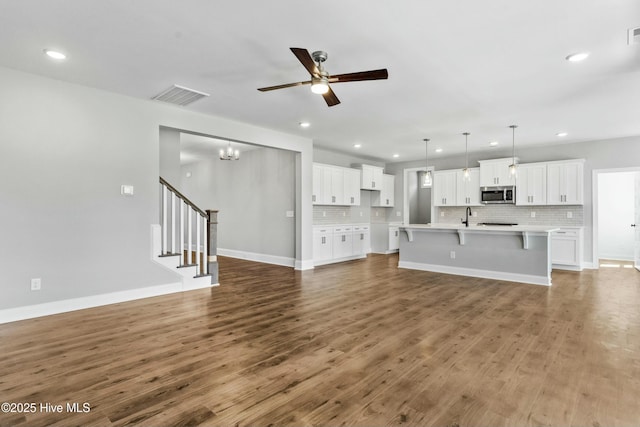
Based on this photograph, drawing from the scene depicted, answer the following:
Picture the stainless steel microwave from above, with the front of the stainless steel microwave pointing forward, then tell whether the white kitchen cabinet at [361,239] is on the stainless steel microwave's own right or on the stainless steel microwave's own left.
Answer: on the stainless steel microwave's own right

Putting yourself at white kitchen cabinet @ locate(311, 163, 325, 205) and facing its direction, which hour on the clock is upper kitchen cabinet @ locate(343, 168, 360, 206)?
The upper kitchen cabinet is roughly at 9 o'clock from the white kitchen cabinet.

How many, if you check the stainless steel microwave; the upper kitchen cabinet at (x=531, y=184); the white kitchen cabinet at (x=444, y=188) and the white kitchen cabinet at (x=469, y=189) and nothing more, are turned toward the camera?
4

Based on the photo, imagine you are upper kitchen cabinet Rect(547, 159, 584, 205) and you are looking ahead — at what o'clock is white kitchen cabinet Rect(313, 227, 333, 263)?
The white kitchen cabinet is roughly at 2 o'clock from the upper kitchen cabinet.

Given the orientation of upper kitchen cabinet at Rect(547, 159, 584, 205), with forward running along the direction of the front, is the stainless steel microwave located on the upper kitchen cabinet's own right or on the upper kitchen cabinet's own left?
on the upper kitchen cabinet's own right

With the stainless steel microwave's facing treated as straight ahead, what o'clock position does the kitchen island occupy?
The kitchen island is roughly at 12 o'clock from the stainless steel microwave.

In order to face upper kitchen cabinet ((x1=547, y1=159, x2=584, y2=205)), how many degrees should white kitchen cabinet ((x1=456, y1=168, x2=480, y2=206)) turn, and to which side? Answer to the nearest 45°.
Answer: approximately 90° to its left

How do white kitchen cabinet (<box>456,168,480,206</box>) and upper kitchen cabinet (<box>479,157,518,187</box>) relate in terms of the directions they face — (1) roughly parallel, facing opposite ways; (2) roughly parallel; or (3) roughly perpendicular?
roughly parallel

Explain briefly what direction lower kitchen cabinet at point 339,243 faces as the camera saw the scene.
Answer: facing the viewer and to the right of the viewer

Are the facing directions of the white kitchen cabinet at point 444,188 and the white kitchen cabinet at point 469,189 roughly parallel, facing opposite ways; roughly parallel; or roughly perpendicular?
roughly parallel

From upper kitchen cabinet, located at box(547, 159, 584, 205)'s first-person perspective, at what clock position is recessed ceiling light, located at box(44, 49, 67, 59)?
The recessed ceiling light is roughly at 1 o'clock from the upper kitchen cabinet.

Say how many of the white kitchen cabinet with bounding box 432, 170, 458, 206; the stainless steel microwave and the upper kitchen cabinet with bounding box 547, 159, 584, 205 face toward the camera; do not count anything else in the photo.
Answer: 3

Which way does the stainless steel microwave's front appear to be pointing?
toward the camera

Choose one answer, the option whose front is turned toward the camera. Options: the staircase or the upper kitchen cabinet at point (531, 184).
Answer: the upper kitchen cabinet

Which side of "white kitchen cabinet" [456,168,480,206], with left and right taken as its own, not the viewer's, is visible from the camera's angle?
front
